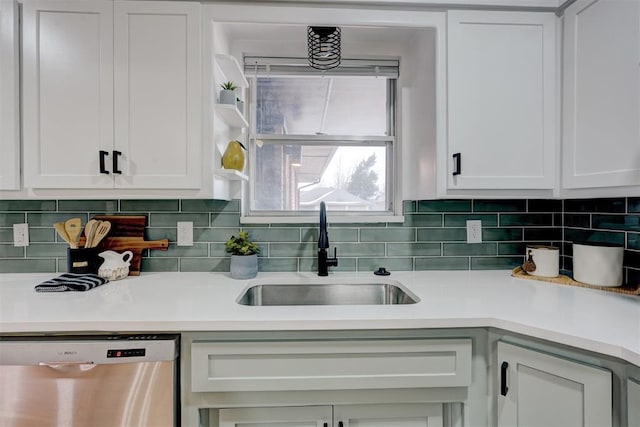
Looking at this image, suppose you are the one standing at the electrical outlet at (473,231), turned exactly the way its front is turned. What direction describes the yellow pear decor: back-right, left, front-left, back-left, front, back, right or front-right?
front-right

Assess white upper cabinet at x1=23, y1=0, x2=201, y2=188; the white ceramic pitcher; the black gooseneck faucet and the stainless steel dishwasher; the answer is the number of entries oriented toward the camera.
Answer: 3

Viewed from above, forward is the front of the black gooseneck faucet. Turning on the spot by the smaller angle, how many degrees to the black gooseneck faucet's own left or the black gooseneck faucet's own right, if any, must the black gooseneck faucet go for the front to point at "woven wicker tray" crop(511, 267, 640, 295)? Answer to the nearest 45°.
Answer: approximately 90° to the black gooseneck faucet's own left

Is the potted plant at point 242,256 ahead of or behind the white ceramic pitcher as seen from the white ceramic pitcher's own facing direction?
behind

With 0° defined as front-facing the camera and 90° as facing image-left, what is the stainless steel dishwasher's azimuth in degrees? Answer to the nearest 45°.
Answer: approximately 0°

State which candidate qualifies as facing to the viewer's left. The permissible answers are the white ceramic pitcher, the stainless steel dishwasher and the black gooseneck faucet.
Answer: the white ceramic pitcher

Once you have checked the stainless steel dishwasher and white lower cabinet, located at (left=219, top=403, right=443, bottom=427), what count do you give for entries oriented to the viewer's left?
0

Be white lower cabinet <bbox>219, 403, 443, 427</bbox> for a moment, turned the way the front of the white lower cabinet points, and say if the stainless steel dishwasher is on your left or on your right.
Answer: on your right

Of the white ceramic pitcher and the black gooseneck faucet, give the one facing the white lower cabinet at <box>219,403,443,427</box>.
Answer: the black gooseneck faucet

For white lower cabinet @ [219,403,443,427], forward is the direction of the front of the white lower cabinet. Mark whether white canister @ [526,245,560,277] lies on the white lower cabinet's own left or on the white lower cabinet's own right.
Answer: on the white lower cabinet's own left

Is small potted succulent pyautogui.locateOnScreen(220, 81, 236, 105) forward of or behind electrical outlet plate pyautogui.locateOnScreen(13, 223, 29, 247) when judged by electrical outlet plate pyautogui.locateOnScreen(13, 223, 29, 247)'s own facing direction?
forward

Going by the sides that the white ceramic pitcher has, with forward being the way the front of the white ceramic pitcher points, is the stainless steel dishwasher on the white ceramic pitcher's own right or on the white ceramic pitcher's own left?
on the white ceramic pitcher's own left

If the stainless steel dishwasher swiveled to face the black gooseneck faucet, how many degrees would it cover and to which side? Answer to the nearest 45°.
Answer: approximately 90° to its left

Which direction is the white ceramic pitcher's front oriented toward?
to the viewer's left
